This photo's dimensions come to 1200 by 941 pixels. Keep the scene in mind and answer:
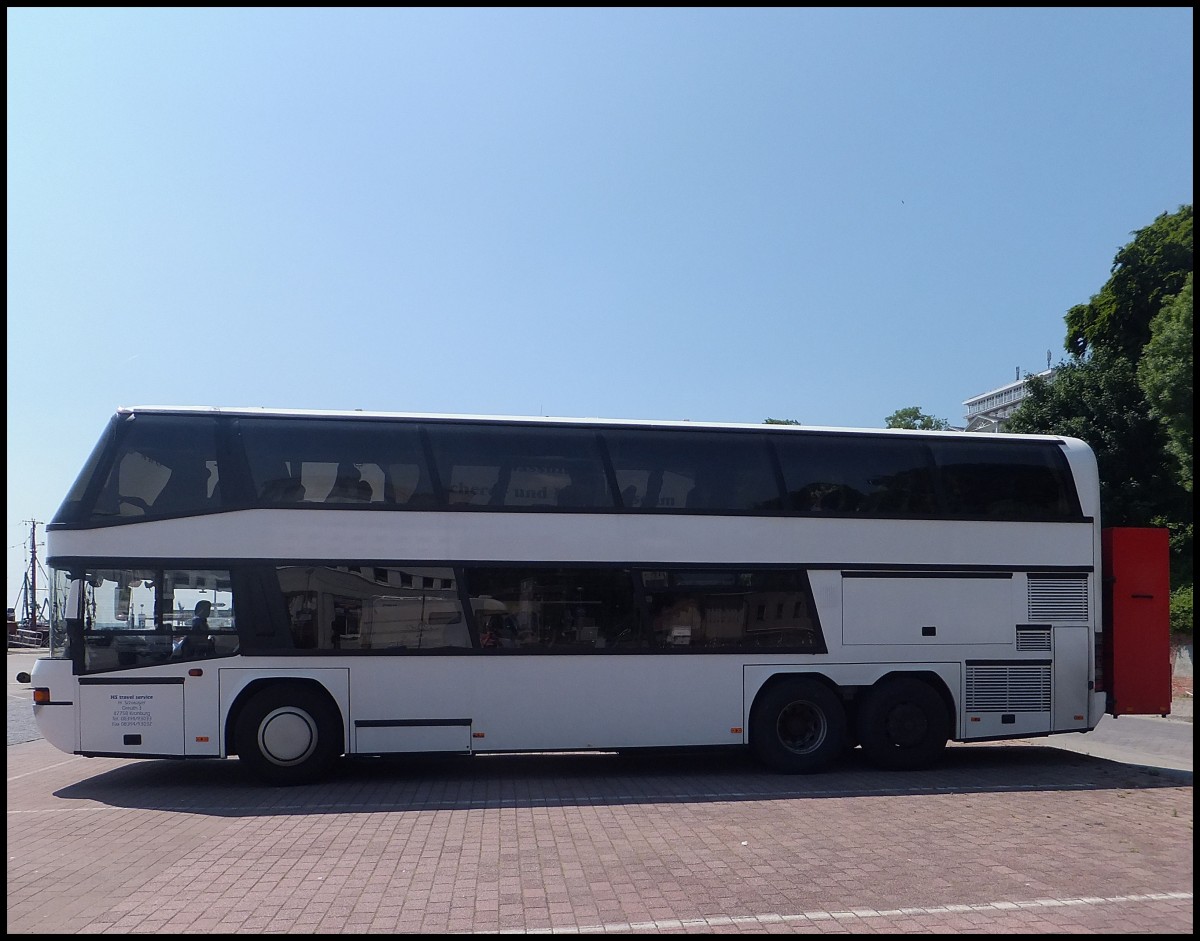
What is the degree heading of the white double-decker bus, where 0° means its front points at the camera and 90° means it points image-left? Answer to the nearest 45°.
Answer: approximately 90°

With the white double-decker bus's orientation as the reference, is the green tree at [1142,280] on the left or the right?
on its right

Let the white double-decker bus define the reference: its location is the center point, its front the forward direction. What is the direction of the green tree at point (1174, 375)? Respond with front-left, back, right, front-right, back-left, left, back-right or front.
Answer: back-right
